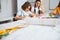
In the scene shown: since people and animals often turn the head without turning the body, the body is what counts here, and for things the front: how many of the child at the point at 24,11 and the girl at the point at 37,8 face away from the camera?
0

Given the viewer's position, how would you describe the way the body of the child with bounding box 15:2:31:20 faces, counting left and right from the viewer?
facing the viewer and to the right of the viewer
